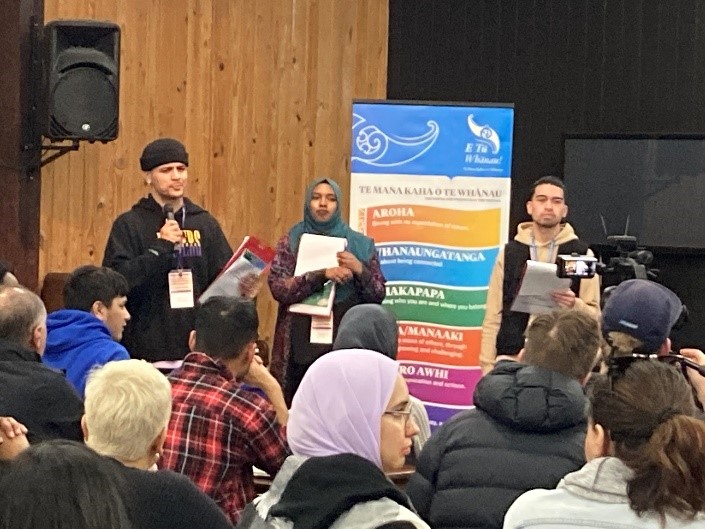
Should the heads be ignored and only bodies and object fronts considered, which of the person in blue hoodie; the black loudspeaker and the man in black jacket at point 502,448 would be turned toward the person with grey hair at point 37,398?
the black loudspeaker

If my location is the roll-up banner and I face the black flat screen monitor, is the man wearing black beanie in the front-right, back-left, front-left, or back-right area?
back-right

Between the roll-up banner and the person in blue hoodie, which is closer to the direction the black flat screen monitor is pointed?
the person in blue hoodie

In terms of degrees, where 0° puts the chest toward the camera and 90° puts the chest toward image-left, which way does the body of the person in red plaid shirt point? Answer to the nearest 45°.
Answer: approximately 225°

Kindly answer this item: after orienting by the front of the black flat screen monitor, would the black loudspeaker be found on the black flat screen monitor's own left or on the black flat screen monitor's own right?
on the black flat screen monitor's own right

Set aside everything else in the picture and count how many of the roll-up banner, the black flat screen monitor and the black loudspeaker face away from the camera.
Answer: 0

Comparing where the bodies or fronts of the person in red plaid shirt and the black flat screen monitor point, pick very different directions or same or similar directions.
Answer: very different directions

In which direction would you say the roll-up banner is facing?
toward the camera

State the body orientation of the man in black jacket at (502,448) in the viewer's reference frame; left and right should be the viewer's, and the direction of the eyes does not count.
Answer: facing away from the viewer

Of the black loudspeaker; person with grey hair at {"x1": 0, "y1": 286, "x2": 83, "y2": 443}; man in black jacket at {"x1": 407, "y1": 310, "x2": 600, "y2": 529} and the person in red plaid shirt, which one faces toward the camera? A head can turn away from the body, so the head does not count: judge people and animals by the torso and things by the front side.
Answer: the black loudspeaker

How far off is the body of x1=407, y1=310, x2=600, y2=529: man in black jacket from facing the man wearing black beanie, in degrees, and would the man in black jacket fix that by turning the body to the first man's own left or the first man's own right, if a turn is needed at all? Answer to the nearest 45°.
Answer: approximately 45° to the first man's own left

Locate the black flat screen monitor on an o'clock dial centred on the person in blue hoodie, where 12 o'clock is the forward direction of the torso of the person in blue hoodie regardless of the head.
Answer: The black flat screen monitor is roughly at 12 o'clock from the person in blue hoodie.

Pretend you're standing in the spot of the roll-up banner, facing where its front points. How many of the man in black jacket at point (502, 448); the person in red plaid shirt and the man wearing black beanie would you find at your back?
0

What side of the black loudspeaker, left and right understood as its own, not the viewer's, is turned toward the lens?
front

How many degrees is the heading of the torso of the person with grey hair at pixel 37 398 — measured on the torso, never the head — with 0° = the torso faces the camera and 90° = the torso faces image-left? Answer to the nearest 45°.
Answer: approximately 225°

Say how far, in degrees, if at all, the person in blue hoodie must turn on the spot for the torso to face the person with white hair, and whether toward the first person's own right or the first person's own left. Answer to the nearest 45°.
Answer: approximately 135° to the first person's own right

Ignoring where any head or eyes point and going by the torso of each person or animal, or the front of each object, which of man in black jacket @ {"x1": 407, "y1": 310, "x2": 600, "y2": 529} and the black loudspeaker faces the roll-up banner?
the man in black jacket

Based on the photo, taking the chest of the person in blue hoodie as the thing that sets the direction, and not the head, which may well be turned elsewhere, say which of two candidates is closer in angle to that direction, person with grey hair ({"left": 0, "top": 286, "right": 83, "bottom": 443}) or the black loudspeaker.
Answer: the black loudspeaker

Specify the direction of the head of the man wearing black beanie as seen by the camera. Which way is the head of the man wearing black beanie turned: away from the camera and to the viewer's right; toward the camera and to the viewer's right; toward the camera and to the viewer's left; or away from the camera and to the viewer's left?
toward the camera and to the viewer's right

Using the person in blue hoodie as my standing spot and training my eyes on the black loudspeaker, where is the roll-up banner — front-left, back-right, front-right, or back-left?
front-right

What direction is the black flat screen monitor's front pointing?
toward the camera

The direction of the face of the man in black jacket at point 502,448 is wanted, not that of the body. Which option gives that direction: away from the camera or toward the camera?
away from the camera
